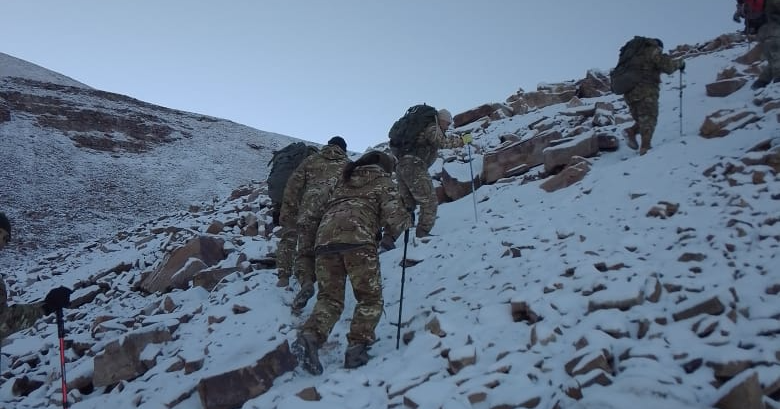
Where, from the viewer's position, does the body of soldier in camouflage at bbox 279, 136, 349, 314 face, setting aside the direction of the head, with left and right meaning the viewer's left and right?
facing away from the viewer and to the right of the viewer

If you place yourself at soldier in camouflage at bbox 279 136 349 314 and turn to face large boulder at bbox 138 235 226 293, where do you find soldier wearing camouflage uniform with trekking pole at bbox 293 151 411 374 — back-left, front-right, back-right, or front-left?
back-left

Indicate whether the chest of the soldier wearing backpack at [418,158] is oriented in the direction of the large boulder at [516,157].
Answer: yes

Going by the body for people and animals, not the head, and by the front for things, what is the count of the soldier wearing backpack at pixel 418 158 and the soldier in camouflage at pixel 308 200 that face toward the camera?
0

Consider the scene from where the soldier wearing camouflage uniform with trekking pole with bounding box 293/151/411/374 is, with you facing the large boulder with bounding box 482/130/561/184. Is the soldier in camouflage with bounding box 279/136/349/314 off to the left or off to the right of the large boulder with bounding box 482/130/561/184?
left

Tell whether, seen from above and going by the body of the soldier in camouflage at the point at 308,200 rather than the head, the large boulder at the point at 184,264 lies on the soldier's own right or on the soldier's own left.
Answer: on the soldier's own left

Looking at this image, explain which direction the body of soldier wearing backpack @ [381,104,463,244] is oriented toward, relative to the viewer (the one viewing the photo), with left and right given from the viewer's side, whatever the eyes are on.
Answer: facing away from the viewer and to the right of the viewer

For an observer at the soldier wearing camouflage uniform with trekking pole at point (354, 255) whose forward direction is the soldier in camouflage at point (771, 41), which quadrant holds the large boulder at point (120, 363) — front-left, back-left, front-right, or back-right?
back-left

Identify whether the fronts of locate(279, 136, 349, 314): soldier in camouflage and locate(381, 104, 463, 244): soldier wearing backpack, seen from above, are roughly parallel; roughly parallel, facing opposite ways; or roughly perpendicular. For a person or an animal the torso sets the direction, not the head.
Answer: roughly parallel

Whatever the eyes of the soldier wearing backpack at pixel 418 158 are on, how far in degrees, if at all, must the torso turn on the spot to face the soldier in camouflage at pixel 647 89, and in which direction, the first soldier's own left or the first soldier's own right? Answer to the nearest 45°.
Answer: approximately 45° to the first soldier's own right

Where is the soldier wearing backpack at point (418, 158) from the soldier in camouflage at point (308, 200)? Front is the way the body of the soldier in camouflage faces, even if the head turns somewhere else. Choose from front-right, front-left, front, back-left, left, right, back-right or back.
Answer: front

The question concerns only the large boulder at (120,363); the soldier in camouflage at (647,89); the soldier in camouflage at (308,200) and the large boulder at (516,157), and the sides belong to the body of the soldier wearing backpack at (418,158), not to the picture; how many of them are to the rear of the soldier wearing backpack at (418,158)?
2

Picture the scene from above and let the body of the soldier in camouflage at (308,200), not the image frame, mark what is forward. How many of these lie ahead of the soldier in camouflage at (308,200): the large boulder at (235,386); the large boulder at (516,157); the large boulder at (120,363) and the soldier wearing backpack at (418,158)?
2

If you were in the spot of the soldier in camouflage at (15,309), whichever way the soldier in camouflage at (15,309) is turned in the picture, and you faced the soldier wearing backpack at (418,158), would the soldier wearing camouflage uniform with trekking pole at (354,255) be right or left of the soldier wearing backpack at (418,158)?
right
